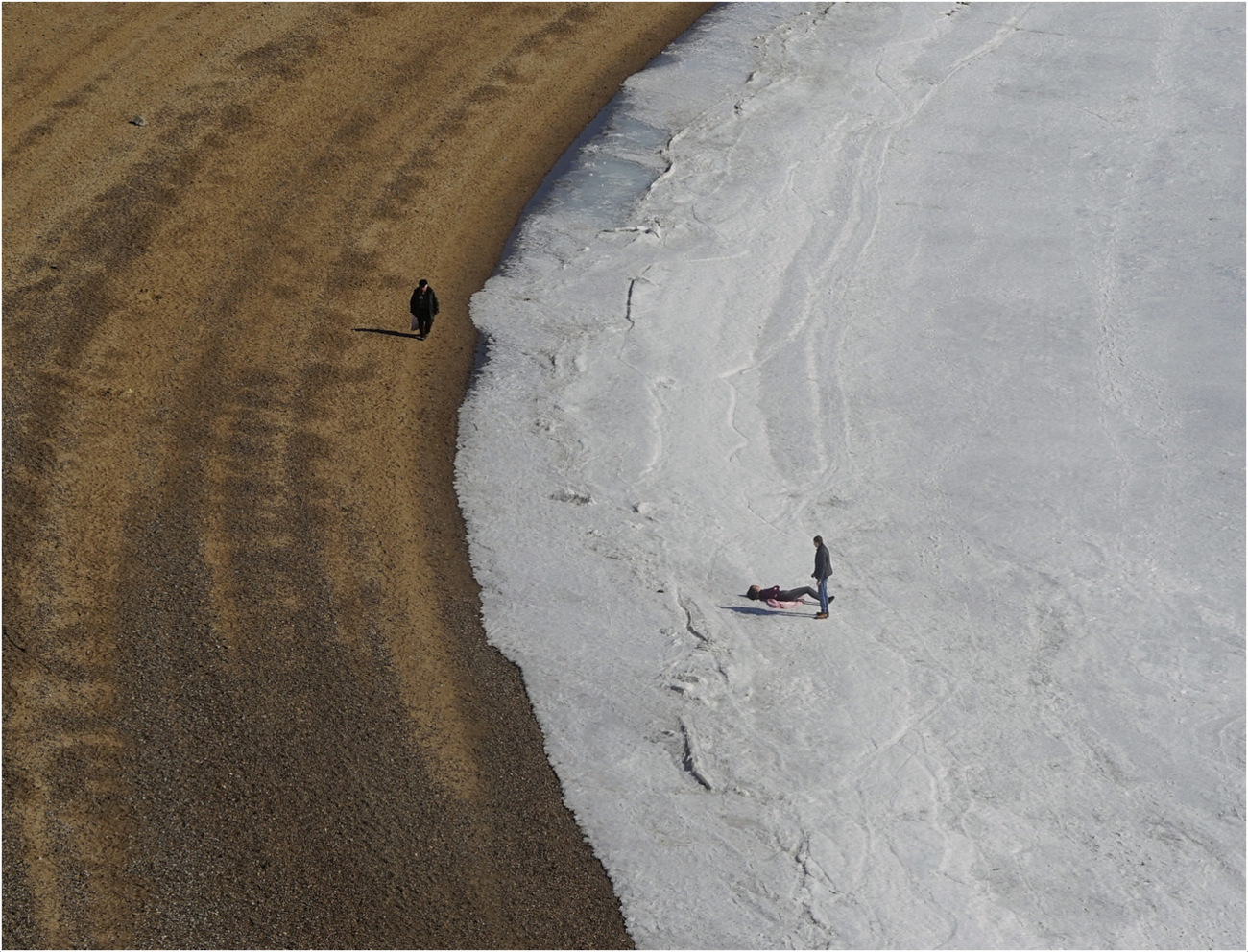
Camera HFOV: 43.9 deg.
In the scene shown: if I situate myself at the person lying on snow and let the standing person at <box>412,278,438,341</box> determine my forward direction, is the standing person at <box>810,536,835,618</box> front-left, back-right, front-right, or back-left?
back-right

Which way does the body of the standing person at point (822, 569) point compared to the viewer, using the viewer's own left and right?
facing to the left of the viewer

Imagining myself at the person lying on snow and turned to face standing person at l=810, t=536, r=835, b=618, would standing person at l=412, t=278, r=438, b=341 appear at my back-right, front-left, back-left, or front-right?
back-left

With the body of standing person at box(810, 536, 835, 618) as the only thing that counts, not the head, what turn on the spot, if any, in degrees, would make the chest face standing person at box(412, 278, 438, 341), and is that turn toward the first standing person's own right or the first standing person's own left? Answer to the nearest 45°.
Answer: approximately 45° to the first standing person's own right
